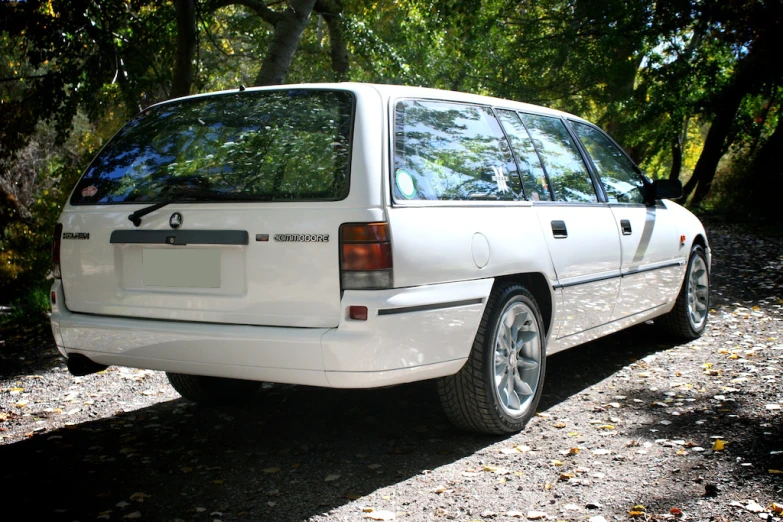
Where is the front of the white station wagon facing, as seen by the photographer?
facing away from the viewer and to the right of the viewer

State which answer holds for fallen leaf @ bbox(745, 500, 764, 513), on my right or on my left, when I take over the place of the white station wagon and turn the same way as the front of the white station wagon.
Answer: on my right
